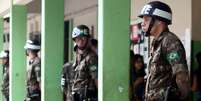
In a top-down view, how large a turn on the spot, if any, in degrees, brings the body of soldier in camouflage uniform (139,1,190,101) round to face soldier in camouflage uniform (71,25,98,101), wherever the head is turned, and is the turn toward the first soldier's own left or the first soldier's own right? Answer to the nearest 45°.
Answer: approximately 45° to the first soldier's own right

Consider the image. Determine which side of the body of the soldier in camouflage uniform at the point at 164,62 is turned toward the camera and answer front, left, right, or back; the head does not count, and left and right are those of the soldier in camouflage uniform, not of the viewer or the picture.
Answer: left

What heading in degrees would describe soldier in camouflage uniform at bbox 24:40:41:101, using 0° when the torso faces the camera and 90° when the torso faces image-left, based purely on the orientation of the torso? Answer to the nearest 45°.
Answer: approximately 90°

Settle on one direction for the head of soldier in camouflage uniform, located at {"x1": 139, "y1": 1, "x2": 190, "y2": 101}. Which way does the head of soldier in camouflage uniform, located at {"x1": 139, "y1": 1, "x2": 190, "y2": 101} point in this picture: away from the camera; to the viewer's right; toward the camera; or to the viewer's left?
to the viewer's left

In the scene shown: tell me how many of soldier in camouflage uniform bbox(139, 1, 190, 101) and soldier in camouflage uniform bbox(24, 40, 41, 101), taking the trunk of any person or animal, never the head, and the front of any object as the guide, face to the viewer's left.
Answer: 2
